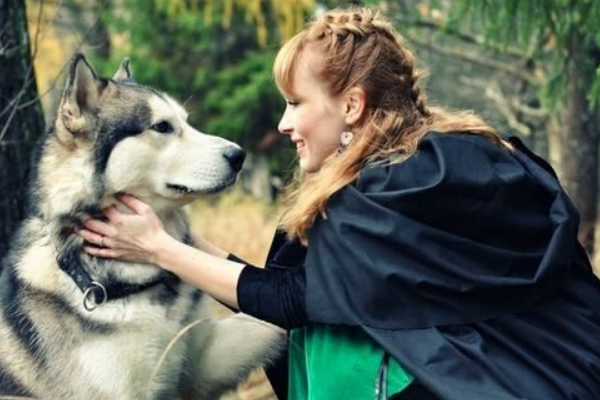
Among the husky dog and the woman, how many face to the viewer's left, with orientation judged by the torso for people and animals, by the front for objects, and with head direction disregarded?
1

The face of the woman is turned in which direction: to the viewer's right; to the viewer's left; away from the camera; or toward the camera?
to the viewer's left

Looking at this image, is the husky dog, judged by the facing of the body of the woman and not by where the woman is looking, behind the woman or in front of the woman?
in front

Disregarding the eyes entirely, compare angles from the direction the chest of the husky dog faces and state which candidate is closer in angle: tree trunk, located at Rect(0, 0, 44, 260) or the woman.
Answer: the woman

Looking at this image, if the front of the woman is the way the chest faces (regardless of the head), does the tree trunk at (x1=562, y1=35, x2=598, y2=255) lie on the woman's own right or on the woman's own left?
on the woman's own right

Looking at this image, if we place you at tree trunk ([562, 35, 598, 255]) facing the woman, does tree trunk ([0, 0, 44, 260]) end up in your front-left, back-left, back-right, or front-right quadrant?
front-right

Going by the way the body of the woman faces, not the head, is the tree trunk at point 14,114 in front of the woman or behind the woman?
in front

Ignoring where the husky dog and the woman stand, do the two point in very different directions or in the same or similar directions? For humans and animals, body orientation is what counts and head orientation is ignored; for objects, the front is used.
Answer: very different directions

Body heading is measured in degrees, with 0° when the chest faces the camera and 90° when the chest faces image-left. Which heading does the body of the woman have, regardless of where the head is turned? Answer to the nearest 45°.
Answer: approximately 90°
